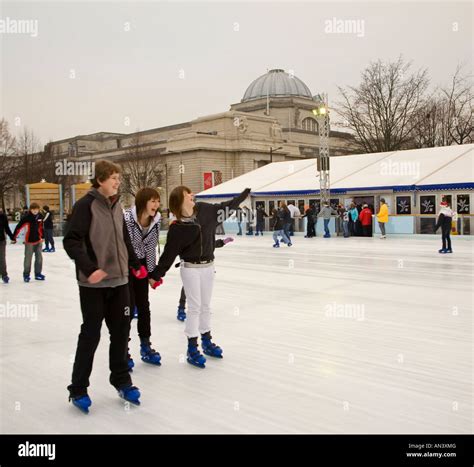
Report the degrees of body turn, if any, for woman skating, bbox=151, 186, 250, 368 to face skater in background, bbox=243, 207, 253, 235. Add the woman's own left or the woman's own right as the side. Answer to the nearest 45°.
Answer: approximately 135° to the woman's own left

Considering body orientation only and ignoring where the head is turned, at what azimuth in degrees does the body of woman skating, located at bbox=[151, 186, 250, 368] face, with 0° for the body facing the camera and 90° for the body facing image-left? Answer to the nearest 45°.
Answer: approximately 315°

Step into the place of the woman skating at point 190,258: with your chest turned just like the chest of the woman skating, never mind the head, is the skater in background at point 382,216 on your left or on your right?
on your left

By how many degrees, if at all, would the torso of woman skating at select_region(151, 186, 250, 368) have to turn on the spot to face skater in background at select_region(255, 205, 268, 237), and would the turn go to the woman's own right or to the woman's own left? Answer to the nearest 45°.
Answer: approximately 135° to the woman's own left

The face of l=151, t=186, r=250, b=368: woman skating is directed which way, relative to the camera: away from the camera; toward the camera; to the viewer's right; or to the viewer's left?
to the viewer's right
